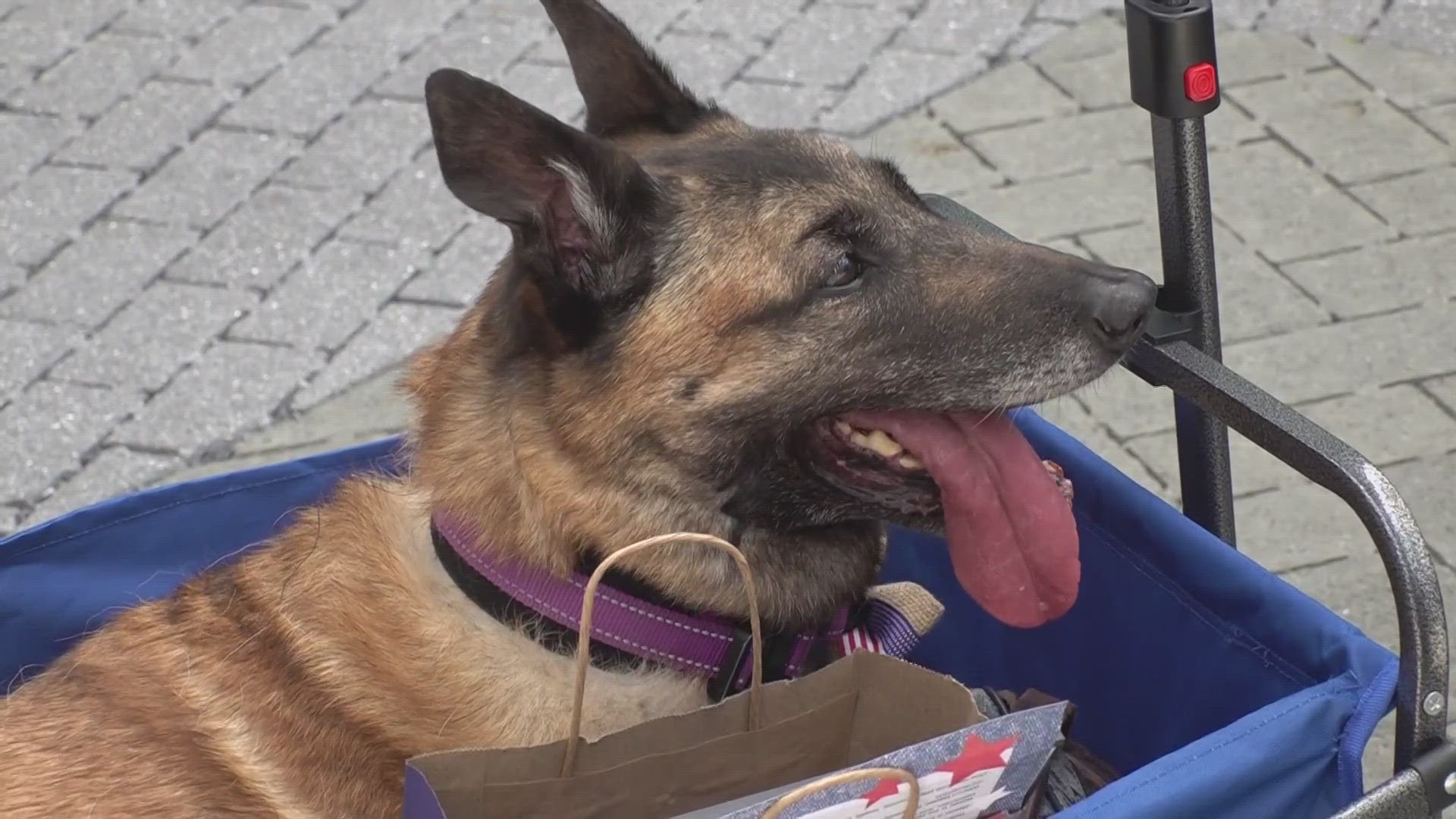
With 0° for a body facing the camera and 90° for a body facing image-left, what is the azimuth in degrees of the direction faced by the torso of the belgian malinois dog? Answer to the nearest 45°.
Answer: approximately 270°
